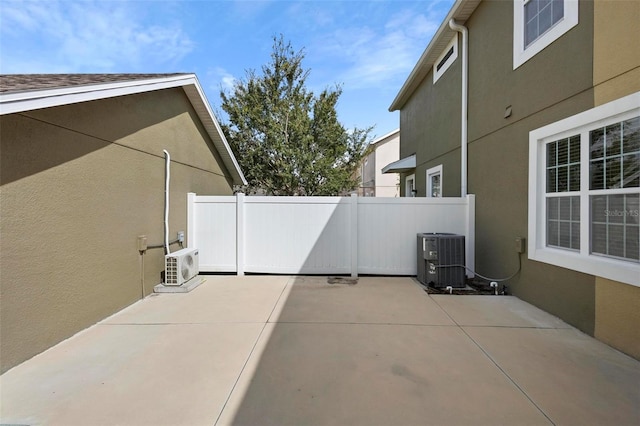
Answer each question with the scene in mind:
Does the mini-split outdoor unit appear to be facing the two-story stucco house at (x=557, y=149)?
yes

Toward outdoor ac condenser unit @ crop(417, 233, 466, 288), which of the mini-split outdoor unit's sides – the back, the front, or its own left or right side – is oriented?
front

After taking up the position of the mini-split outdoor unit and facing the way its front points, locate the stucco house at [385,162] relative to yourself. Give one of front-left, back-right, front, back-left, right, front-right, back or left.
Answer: left

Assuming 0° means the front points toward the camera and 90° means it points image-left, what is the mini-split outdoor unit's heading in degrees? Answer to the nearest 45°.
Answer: approximately 315°

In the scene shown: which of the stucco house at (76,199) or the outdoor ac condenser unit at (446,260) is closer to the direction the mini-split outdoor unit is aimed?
the outdoor ac condenser unit

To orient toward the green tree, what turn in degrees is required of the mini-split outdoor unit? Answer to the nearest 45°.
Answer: approximately 90° to its left

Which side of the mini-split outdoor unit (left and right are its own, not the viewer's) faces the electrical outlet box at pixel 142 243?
right

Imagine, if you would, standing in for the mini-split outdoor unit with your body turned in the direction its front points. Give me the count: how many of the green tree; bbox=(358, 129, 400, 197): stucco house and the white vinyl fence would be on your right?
0

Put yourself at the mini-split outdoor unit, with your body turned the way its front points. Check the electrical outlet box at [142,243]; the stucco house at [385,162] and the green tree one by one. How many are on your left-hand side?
2
